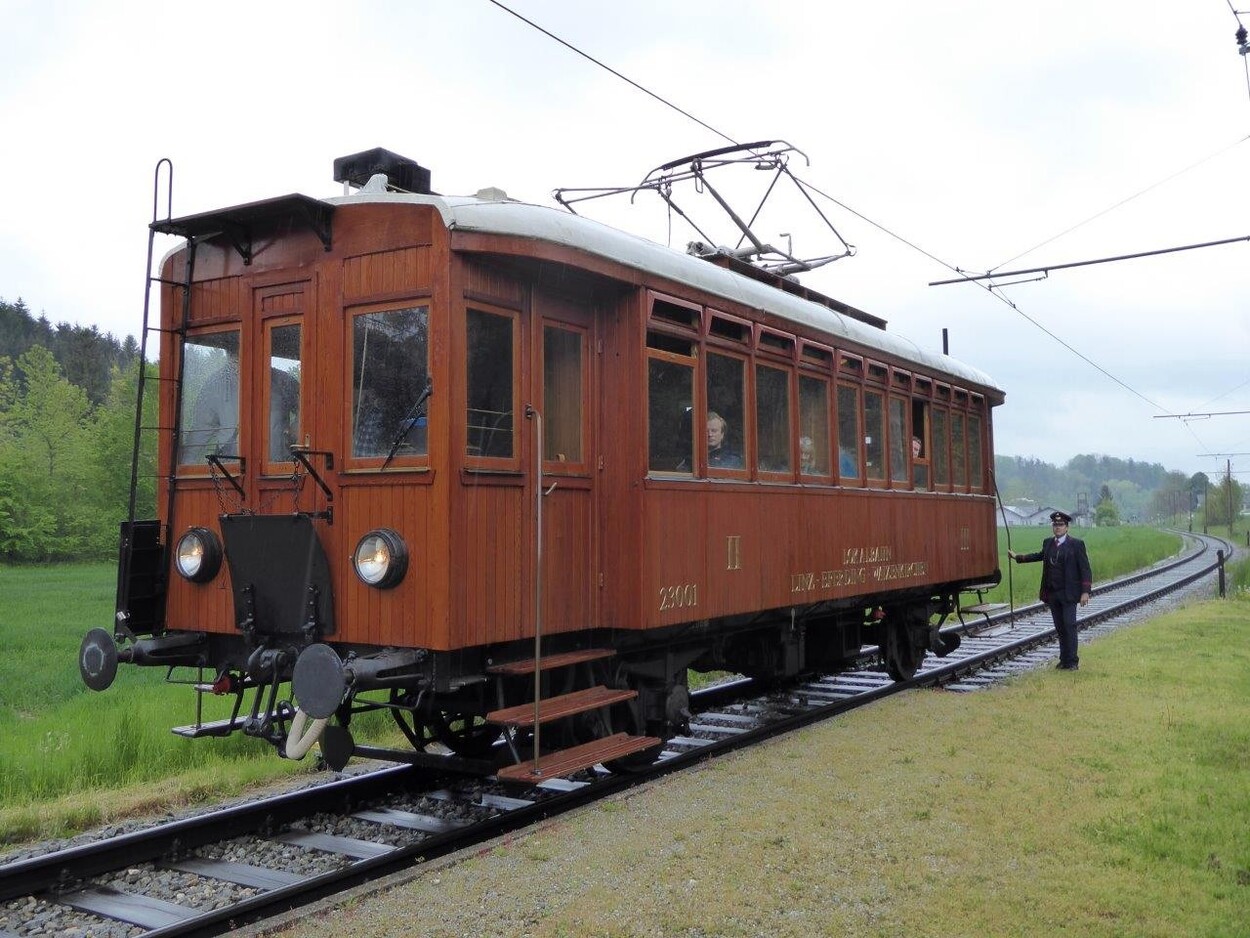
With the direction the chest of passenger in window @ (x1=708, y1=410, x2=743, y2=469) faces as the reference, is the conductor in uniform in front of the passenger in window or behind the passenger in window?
behind

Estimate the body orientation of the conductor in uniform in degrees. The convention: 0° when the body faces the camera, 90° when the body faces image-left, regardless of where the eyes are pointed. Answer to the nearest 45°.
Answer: approximately 45°

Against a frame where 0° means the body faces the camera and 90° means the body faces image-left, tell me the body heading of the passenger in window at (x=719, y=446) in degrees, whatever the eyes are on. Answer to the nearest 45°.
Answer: approximately 45°

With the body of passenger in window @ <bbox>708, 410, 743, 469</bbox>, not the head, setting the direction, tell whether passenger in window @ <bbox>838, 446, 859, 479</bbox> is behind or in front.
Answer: behind
